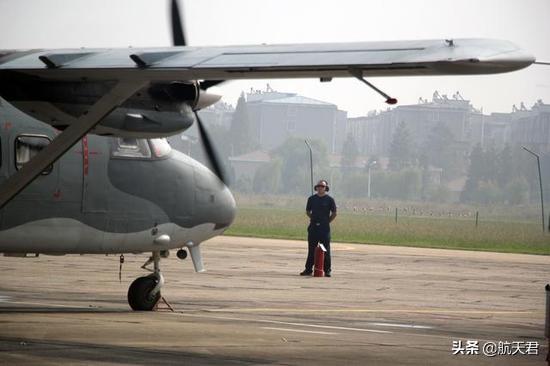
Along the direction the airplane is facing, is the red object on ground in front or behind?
in front

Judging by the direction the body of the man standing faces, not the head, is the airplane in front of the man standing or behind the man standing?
in front

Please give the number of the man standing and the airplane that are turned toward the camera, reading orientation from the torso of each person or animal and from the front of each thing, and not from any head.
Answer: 1

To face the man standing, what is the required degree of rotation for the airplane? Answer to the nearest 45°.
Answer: approximately 45° to its left

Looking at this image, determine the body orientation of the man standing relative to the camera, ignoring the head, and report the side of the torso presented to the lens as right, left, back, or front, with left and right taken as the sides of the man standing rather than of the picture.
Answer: front

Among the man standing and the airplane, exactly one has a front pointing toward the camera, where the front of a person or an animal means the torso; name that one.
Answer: the man standing

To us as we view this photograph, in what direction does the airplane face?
facing away from the viewer and to the right of the viewer
